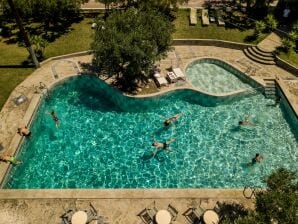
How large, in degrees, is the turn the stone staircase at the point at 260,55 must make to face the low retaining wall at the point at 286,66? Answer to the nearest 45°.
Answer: approximately 135° to its left

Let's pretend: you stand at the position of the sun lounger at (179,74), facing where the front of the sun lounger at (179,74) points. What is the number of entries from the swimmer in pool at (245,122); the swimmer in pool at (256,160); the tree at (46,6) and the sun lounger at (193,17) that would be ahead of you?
2

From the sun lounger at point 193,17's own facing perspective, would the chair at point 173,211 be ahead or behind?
ahead

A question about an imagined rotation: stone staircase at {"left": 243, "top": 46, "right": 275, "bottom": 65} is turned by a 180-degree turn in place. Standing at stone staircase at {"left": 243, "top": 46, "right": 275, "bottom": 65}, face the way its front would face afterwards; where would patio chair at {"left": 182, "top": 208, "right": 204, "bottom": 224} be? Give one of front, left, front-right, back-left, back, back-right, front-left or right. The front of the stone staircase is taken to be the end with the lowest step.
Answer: back-right

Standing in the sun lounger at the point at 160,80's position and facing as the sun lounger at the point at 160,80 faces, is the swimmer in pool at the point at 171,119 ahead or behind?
ahead

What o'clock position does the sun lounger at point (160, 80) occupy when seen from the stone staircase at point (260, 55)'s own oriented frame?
The sun lounger is roughly at 12 o'clock from the stone staircase.

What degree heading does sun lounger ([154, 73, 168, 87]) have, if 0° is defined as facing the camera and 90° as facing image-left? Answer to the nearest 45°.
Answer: approximately 315°

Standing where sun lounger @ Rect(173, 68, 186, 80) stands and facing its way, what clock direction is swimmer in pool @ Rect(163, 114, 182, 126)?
The swimmer in pool is roughly at 2 o'clock from the sun lounger.
